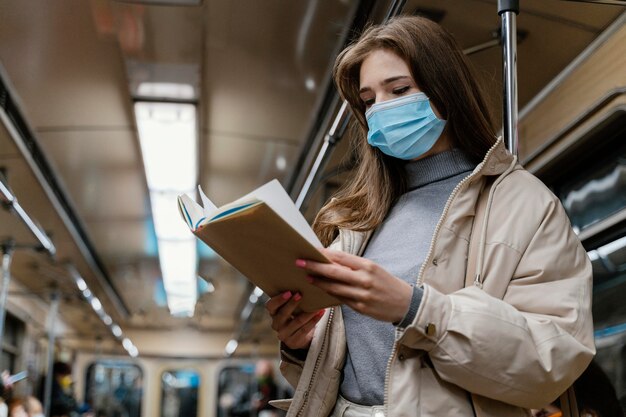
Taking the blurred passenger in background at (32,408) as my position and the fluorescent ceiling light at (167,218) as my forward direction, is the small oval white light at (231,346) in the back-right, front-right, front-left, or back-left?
back-left

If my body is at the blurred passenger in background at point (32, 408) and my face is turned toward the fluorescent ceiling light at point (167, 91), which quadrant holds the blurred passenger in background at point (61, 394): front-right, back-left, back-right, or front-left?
back-left

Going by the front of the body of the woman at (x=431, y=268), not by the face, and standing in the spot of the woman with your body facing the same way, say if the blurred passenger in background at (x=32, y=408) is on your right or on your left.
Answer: on your right

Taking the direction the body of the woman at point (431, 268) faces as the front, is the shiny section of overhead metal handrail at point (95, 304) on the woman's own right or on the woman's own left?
on the woman's own right

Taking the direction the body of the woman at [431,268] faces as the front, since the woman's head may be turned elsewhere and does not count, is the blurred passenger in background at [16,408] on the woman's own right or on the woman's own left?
on the woman's own right

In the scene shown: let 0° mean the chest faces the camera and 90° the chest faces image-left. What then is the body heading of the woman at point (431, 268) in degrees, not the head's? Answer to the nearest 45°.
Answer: approximately 45°

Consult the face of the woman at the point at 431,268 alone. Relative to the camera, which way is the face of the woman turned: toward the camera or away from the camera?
toward the camera

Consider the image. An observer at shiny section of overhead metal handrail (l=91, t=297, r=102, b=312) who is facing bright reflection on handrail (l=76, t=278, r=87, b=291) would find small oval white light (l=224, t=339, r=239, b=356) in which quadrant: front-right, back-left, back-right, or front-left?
back-left
